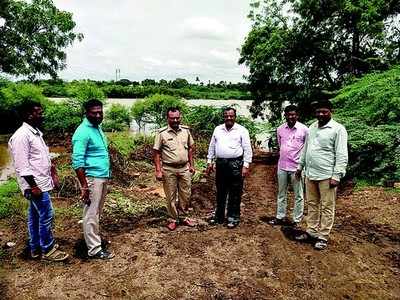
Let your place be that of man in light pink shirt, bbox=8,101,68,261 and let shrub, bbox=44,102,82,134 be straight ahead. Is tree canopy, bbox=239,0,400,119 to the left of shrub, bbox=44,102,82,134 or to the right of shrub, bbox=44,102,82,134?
right

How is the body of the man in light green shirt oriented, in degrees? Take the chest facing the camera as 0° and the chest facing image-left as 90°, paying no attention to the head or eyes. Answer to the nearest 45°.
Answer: approximately 45°

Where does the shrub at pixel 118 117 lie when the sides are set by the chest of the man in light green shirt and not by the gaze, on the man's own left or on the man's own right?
on the man's own right

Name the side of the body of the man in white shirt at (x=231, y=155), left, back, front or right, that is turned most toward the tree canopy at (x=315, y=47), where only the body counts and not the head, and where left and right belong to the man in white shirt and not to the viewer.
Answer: back

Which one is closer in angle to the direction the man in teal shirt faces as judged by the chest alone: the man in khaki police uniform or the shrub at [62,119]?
the man in khaki police uniform

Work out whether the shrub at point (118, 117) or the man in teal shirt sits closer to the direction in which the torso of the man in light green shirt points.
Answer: the man in teal shirt

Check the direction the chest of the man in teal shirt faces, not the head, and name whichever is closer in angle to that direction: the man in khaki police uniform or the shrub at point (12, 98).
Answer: the man in khaki police uniform
